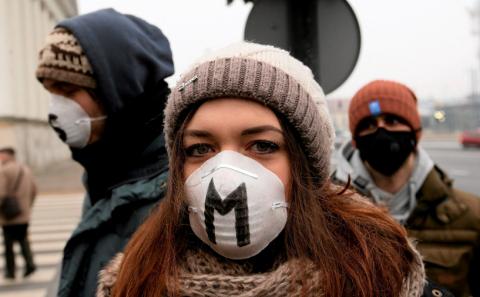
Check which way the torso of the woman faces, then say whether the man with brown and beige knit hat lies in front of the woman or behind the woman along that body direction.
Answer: behind

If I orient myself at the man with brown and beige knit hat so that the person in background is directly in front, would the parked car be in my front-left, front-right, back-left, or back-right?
front-right

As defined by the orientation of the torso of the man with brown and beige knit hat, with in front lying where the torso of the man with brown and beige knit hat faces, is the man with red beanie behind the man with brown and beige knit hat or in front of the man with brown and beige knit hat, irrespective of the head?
behind

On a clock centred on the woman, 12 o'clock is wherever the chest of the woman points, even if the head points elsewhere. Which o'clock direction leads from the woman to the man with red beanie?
The man with red beanie is roughly at 7 o'clock from the woman.

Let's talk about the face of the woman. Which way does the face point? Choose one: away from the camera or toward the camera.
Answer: toward the camera

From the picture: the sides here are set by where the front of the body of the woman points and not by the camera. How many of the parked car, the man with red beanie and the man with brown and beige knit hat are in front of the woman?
0

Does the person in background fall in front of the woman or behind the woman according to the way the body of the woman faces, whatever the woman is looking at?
behind

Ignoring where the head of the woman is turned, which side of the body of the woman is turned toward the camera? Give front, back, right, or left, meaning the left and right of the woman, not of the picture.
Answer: front

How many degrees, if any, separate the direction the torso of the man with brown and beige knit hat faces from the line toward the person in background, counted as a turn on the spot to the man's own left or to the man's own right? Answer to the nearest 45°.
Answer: approximately 90° to the man's own right

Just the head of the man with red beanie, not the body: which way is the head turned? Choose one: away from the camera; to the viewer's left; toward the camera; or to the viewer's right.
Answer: toward the camera
